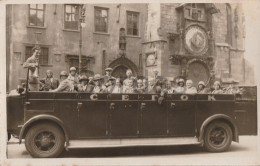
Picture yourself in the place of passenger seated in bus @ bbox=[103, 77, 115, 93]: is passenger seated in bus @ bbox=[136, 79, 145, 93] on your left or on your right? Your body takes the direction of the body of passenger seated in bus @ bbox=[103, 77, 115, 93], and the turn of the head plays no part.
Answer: on your left

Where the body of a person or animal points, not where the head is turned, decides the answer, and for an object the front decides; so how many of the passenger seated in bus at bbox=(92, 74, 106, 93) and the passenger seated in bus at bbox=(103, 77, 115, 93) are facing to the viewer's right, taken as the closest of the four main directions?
0

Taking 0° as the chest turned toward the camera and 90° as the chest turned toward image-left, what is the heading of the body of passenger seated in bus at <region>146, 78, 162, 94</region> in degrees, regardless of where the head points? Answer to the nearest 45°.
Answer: approximately 45°

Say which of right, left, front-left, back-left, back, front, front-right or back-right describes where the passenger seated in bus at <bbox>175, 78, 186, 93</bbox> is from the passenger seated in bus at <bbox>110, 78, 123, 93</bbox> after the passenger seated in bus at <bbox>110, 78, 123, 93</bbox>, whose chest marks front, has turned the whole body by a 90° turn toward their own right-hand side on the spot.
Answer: back-right
